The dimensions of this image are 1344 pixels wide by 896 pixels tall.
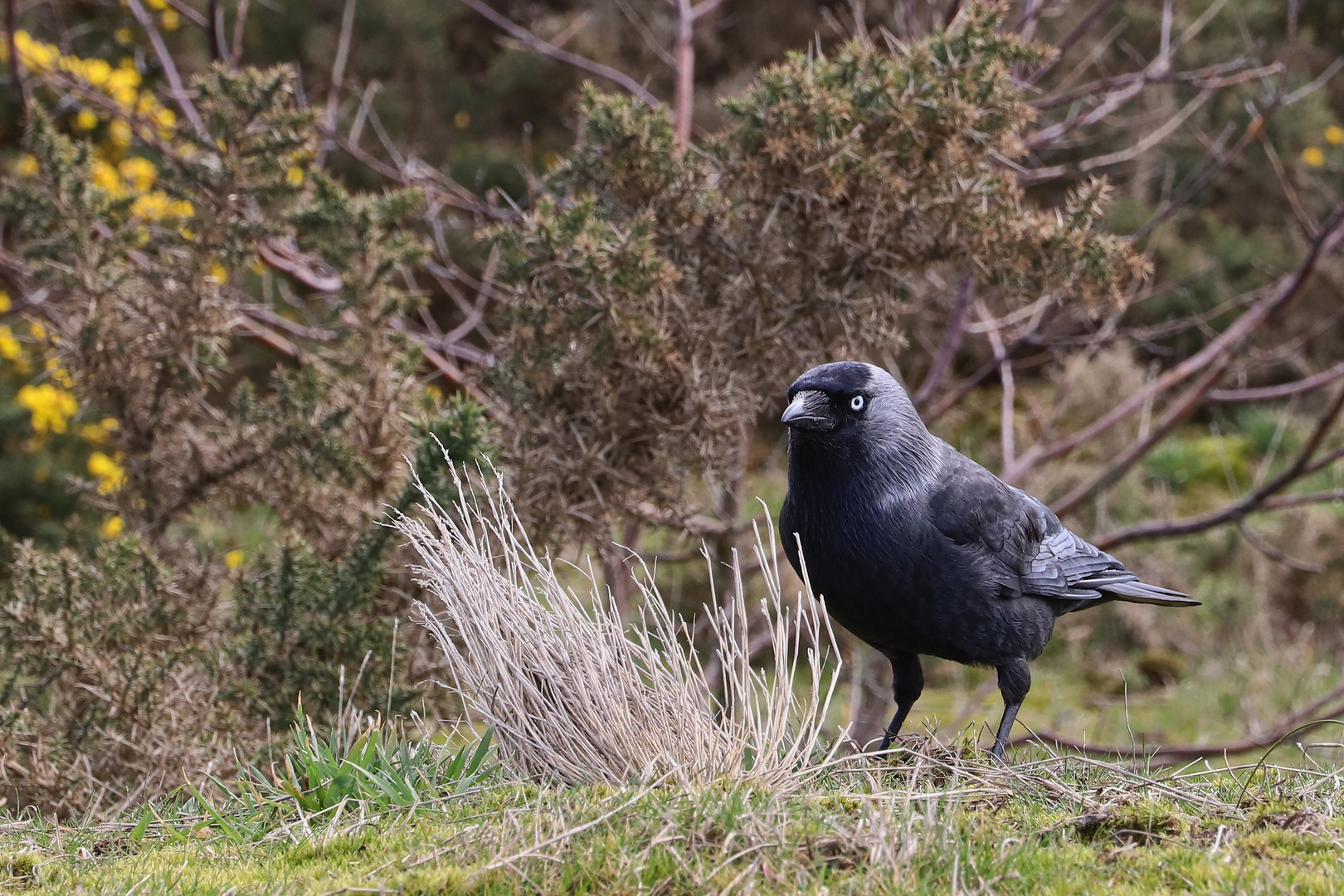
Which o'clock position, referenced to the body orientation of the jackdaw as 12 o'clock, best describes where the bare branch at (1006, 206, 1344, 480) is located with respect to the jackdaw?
The bare branch is roughly at 5 o'clock from the jackdaw.

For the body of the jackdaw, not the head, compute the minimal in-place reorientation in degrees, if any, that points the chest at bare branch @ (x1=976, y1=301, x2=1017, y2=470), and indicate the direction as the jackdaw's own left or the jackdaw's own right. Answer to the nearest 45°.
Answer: approximately 135° to the jackdaw's own right

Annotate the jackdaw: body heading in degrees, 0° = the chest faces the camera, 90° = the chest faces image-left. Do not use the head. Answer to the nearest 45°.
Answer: approximately 45°

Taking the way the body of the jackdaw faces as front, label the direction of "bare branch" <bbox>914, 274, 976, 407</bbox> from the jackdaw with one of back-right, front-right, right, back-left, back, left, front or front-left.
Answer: back-right

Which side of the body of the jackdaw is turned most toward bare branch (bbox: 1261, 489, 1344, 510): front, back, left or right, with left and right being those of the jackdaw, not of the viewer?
back

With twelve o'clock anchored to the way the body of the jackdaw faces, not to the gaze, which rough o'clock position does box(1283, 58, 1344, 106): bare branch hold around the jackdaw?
The bare branch is roughly at 5 o'clock from the jackdaw.

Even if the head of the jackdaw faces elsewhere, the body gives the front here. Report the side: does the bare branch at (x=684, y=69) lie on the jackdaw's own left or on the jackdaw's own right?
on the jackdaw's own right

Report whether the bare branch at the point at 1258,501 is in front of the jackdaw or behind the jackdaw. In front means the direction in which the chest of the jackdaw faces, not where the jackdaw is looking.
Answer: behind

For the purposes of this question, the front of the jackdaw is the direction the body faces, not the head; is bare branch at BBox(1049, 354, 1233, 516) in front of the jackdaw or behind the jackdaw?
behind
